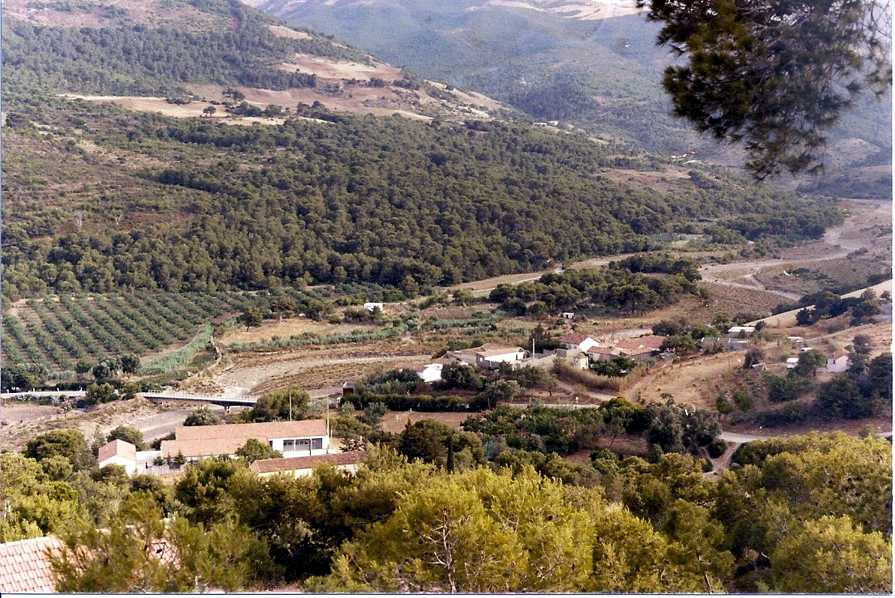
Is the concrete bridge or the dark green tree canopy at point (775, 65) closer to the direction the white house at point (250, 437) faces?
the dark green tree canopy

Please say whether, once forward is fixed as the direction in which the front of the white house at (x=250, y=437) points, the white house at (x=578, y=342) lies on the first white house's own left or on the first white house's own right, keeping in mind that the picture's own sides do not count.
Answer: on the first white house's own left

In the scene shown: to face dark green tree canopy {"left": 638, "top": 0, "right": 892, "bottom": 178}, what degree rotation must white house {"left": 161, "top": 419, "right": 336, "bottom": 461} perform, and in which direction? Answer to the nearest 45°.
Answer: approximately 45° to its left

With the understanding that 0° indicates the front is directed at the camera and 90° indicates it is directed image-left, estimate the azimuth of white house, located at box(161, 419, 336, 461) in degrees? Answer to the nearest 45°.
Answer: approximately 0°

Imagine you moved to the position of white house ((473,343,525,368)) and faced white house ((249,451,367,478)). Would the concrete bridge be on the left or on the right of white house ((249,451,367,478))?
right

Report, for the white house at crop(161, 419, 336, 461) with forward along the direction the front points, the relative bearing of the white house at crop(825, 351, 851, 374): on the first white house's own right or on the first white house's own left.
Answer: on the first white house's own left

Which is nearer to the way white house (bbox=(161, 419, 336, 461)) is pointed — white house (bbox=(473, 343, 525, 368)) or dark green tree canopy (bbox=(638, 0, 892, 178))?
the dark green tree canopy

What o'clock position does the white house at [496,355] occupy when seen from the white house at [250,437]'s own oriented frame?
the white house at [496,355] is roughly at 8 o'clock from the white house at [250,437].

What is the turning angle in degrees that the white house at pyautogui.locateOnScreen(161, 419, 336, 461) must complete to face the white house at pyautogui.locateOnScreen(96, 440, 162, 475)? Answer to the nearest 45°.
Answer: approximately 90° to its right

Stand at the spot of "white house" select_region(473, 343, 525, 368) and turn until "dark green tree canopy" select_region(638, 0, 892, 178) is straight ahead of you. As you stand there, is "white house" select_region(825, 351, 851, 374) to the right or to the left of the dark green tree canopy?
left

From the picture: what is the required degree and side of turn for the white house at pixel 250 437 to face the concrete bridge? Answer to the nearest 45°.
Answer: approximately 135° to its right

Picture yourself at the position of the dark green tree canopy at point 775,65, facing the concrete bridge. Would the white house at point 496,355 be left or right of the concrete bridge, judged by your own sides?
right

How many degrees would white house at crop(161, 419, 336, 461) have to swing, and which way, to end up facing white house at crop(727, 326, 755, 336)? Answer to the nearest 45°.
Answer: approximately 90° to its left
